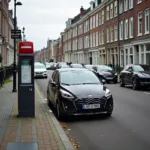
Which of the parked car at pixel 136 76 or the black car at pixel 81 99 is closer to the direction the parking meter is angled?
the black car

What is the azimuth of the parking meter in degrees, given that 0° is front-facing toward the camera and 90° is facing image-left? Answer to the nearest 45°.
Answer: approximately 0°

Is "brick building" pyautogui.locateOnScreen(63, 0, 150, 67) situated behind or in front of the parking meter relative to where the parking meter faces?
behind

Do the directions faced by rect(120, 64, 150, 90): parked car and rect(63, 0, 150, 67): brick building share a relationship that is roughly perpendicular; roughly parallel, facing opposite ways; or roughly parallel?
roughly perpendicular

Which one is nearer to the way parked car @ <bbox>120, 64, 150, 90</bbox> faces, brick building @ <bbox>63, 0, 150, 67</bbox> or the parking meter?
the parking meter

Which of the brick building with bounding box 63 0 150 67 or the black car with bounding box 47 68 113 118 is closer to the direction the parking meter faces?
the black car

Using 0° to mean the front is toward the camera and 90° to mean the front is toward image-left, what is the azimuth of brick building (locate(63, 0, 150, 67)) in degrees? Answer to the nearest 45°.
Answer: approximately 45°

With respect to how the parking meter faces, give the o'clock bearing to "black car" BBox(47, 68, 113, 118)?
The black car is roughly at 9 o'clock from the parking meter.

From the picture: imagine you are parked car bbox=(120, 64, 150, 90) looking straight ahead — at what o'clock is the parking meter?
The parking meter is roughly at 2 o'clock from the parked car.
